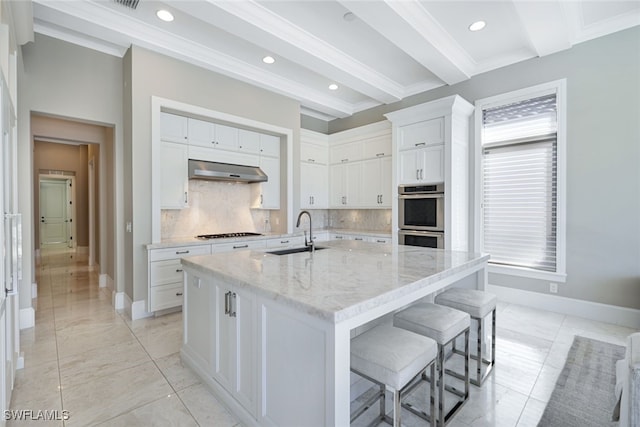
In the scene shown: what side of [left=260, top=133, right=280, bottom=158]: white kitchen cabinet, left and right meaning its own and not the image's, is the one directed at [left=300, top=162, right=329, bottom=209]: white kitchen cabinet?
left

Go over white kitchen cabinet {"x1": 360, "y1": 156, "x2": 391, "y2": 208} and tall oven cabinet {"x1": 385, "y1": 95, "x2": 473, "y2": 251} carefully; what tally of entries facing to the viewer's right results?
0

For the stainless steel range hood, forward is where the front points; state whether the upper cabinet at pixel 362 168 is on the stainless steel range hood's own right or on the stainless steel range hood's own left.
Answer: on the stainless steel range hood's own left

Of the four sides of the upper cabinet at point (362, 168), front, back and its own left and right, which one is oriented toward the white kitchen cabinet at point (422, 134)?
left

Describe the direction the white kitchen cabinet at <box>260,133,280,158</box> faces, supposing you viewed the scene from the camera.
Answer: facing the viewer and to the right of the viewer

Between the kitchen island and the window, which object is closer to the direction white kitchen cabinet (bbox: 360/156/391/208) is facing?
the kitchen island

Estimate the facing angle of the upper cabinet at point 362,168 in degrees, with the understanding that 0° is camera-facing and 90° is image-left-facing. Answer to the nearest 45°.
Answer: approximately 45°

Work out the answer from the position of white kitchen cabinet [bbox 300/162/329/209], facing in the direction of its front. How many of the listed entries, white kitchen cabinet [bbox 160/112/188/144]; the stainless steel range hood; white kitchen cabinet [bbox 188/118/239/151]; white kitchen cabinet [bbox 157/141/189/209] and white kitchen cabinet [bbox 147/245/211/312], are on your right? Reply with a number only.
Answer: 5
